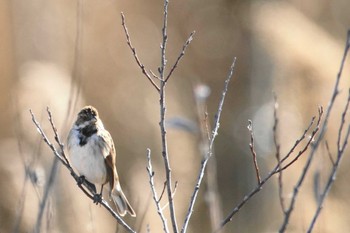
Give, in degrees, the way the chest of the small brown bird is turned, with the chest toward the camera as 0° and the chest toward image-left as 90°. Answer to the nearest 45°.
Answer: approximately 45°
